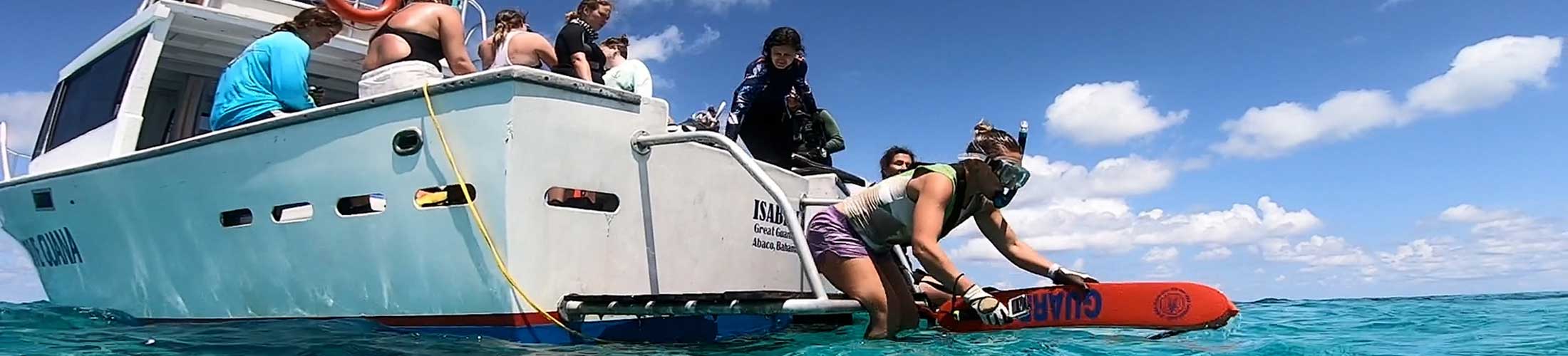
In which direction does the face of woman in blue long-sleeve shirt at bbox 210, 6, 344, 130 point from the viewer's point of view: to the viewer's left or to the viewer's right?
to the viewer's right

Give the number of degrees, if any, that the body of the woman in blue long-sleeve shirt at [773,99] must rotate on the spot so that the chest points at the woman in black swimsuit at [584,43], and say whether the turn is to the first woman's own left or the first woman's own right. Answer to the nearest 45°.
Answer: approximately 90° to the first woman's own right

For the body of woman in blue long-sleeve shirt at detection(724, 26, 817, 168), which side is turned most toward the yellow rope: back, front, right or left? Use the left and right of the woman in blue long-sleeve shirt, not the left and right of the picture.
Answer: right

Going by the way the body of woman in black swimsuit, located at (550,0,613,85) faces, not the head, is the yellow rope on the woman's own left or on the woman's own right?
on the woman's own right

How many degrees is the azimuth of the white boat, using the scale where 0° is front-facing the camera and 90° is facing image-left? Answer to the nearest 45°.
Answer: approximately 135°

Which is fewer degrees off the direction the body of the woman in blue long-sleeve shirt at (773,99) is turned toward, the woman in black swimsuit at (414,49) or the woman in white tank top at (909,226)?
the woman in white tank top

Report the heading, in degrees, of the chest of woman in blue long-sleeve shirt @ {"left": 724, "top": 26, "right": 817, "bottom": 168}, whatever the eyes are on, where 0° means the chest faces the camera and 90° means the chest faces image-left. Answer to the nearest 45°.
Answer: approximately 315°
